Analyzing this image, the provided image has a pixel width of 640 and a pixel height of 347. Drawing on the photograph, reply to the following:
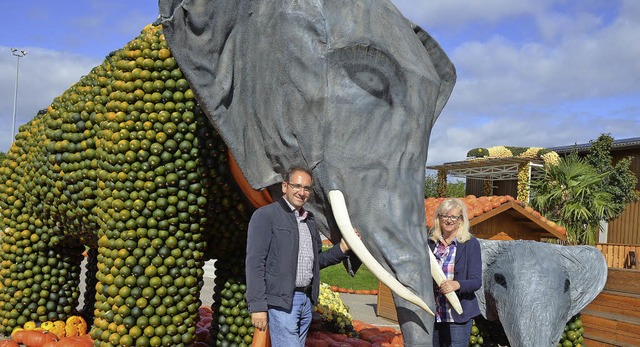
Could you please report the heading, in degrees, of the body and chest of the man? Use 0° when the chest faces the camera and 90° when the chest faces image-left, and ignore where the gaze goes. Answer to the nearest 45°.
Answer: approximately 315°

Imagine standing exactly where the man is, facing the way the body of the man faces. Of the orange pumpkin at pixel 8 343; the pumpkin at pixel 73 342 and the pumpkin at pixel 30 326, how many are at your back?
3

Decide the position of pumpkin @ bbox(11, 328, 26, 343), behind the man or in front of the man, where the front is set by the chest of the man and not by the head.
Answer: behind

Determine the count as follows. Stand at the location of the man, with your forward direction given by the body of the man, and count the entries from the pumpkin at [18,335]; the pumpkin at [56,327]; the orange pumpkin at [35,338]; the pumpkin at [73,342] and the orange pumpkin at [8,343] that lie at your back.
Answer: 5

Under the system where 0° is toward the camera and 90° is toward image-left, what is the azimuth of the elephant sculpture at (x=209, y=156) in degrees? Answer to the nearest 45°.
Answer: approximately 315°

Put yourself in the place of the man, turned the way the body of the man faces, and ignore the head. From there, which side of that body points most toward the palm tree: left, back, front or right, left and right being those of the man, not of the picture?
left

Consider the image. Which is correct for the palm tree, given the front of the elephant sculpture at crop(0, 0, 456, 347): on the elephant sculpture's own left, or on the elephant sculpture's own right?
on the elephant sculpture's own left
